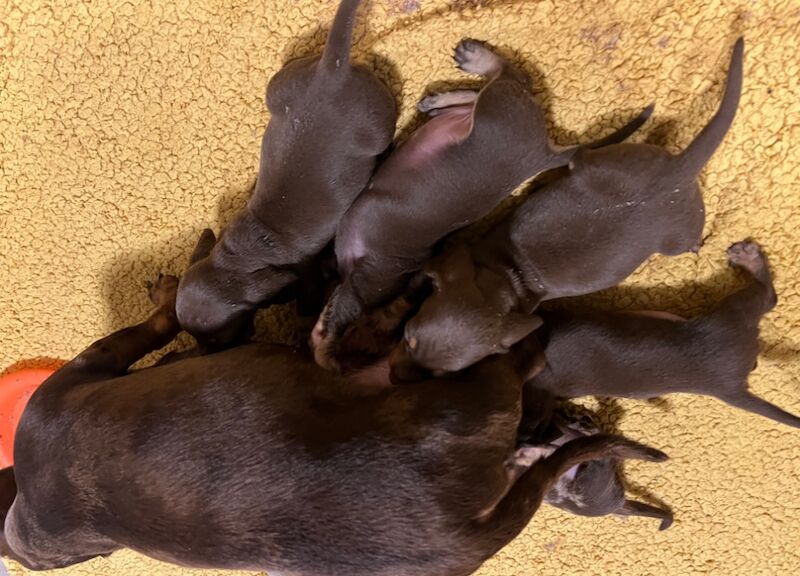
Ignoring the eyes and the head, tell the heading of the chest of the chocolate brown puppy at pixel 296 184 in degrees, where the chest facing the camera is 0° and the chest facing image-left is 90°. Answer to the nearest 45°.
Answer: approximately 45°

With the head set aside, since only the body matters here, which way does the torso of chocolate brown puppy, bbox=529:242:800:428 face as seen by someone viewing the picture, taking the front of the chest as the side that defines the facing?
to the viewer's left

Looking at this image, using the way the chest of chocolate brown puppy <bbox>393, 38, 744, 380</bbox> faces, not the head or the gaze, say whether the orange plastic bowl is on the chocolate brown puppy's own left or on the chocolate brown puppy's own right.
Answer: on the chocolate brown puppy's own right
